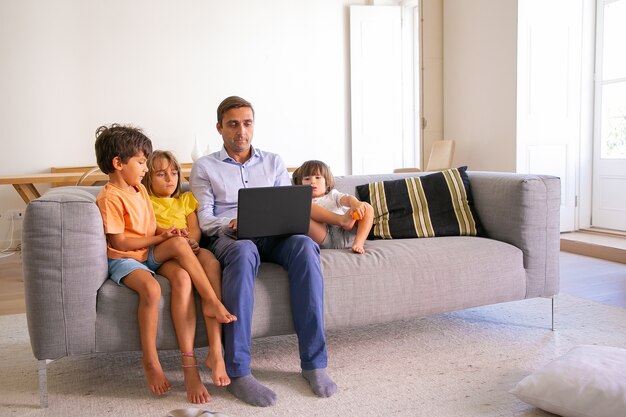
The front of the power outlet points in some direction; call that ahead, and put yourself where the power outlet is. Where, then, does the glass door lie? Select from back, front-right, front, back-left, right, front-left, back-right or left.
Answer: front-left

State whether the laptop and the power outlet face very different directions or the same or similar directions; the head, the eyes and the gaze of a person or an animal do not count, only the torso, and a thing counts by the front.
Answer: very different directions

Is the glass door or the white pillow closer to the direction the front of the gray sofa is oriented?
the white pillow

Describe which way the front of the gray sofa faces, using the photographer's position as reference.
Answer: facing the viewer and to the right of the viewer

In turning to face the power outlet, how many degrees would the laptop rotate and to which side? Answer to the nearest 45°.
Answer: approximately 45° to its left

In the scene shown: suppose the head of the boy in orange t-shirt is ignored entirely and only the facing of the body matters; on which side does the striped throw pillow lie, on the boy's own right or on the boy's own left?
on the boy's own left

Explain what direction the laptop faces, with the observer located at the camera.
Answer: facing away from the viewer

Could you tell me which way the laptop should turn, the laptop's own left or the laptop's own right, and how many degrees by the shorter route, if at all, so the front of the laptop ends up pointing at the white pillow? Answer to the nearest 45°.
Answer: approximately 135° to the laptop's own right

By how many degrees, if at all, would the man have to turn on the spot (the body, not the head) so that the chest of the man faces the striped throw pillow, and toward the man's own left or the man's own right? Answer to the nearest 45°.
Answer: approximately 90° to the man's own left
